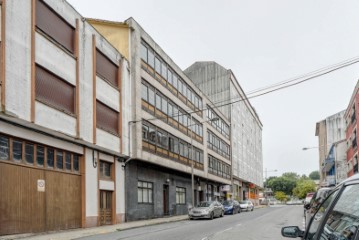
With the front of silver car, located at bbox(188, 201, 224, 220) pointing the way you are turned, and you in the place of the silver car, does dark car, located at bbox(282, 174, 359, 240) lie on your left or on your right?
on your left

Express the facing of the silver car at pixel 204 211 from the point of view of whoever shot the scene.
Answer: facing the viewer and to the left of the viewer

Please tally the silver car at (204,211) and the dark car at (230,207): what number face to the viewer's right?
0

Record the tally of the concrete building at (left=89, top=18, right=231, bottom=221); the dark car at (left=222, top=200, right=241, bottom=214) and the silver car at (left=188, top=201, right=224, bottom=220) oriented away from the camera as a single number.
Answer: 0

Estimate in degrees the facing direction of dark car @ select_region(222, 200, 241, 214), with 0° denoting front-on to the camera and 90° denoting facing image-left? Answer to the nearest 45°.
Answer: approximately 45°

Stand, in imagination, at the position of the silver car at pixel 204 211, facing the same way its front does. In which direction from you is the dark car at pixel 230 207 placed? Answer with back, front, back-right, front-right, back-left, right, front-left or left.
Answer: back-right

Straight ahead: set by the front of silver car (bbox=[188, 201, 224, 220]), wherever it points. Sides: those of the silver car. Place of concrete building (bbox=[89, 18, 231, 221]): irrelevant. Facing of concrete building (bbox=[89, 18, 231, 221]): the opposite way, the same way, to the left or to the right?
to the left

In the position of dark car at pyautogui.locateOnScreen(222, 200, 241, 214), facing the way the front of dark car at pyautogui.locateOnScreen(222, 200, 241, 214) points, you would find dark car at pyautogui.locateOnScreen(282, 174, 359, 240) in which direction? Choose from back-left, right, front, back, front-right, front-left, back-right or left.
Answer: front-left

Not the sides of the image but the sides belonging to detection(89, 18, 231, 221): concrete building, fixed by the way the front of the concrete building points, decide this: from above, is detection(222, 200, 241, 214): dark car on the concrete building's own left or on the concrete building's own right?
on the concrete building's own left

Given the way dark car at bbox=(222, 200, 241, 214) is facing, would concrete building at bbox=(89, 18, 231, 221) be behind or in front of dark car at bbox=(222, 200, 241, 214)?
in front

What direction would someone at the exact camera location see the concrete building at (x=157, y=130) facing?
facing the viewer and to the right of the viewer

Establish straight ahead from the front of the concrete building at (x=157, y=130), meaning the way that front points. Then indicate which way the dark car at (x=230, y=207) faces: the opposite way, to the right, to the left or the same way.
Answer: to the right

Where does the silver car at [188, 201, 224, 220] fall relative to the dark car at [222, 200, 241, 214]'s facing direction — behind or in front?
in front
